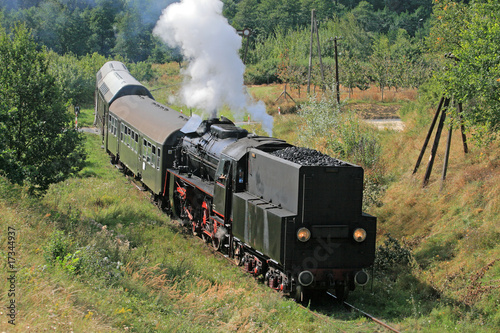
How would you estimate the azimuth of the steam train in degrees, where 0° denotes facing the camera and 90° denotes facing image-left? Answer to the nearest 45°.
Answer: approximately 315°

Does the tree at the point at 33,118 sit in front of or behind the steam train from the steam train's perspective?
behind

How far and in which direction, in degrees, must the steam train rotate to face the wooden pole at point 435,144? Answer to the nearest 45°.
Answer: approximately 90° to its left

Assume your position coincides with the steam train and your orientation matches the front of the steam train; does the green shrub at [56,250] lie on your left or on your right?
on your right
